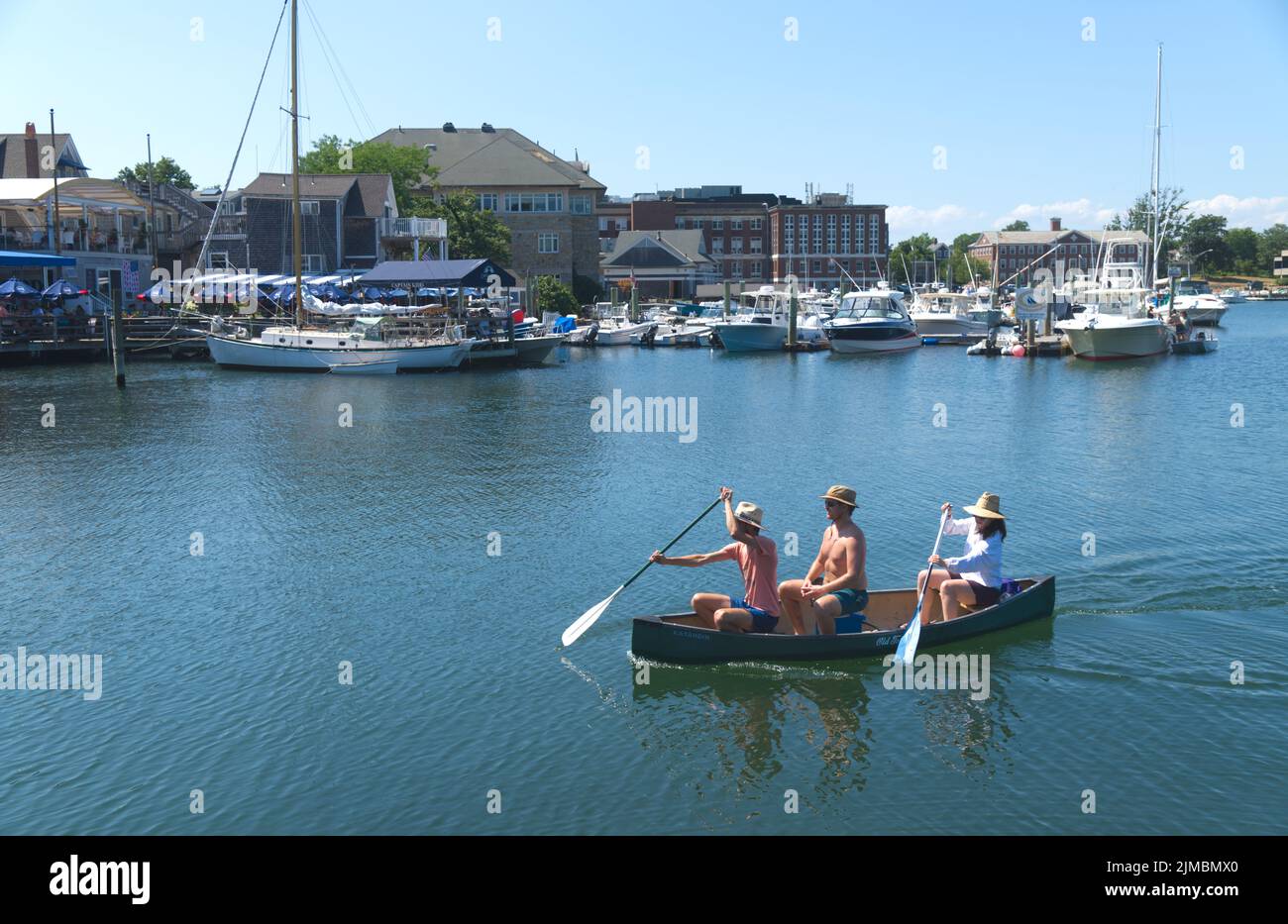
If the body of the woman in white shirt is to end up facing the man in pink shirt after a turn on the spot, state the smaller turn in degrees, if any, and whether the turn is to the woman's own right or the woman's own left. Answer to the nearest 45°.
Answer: approximately 45° to the woman's own left

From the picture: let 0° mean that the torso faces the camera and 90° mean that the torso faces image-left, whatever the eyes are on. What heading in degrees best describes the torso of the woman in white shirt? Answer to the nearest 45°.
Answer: approximately 90°

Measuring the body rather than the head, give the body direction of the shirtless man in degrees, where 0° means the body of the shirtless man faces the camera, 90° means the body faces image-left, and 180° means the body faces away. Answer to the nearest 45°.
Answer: approximately 45°

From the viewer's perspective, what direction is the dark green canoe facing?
to the viewer's left

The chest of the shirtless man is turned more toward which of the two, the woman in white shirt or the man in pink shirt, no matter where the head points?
the man in pink shirt
